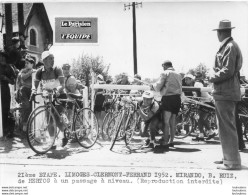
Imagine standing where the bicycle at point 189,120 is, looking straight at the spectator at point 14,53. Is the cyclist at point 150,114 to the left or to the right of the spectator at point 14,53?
left

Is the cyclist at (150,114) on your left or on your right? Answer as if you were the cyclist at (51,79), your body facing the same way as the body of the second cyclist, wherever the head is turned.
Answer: on your left

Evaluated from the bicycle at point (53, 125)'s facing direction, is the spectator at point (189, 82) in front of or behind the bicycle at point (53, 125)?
behind

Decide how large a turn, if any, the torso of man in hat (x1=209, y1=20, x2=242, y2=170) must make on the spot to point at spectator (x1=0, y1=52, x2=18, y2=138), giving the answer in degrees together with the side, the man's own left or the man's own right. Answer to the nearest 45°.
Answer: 0° — they already face them

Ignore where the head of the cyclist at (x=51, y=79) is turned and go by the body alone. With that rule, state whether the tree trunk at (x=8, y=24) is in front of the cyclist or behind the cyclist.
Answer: behind

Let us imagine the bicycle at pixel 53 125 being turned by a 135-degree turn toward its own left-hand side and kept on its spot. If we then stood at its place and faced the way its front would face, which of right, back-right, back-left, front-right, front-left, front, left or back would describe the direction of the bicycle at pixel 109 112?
front-left

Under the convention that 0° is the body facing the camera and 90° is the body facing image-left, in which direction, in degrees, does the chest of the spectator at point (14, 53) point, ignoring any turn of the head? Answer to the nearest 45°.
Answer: approximately 315°

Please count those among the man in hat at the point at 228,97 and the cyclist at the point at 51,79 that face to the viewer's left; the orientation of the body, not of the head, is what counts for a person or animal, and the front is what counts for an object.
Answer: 1
